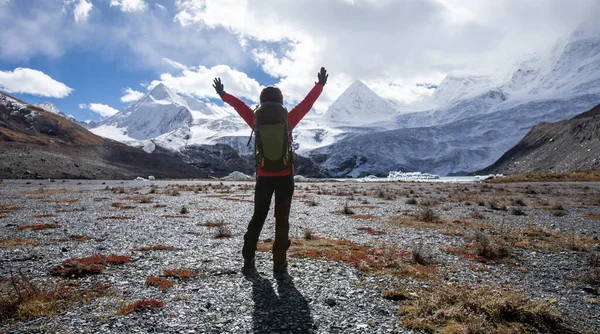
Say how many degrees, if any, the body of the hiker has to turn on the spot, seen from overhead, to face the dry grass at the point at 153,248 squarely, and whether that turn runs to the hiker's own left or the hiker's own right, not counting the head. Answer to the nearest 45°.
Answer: approximately 45° to the hiker's own left

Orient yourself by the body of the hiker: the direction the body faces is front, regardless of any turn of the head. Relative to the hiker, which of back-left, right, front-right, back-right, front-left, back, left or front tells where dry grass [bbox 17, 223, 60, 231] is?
front-left

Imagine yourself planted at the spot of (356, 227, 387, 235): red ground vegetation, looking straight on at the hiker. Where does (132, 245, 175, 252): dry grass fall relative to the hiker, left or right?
right

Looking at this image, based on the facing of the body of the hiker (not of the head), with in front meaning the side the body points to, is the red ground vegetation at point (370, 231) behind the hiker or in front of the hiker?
in front

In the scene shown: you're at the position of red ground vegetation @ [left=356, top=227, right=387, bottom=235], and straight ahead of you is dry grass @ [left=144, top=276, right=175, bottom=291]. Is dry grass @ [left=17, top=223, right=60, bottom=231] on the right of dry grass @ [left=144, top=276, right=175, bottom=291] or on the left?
right

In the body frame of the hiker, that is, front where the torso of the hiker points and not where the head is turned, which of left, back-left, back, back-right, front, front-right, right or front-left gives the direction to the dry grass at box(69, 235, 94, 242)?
front-left

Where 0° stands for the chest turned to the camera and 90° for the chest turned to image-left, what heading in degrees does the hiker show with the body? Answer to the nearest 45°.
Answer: approximately 180°
